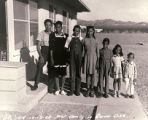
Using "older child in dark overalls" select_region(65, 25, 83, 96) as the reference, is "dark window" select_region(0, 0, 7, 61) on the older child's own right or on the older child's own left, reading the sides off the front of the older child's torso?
on the older child's own right

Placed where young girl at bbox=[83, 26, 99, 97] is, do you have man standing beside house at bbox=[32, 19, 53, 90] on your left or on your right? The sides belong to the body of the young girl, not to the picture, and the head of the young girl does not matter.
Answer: on your right

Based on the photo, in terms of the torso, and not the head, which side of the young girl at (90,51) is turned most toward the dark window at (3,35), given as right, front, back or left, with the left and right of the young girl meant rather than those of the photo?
right

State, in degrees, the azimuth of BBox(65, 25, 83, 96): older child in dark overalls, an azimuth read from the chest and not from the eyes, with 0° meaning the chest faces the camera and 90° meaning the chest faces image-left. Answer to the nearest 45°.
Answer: approximately 0°

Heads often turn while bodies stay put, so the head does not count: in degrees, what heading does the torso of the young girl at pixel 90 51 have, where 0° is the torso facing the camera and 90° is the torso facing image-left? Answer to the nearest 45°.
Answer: approximately 0°

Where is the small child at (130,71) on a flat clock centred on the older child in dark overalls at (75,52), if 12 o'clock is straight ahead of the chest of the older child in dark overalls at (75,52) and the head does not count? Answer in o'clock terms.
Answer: the small child at (130,71) is roughly at 9 o'clock from the older child in dark overalls at (75,52).

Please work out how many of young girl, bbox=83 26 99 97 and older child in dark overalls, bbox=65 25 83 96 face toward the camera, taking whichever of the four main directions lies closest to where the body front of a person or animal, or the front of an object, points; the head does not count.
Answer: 2
